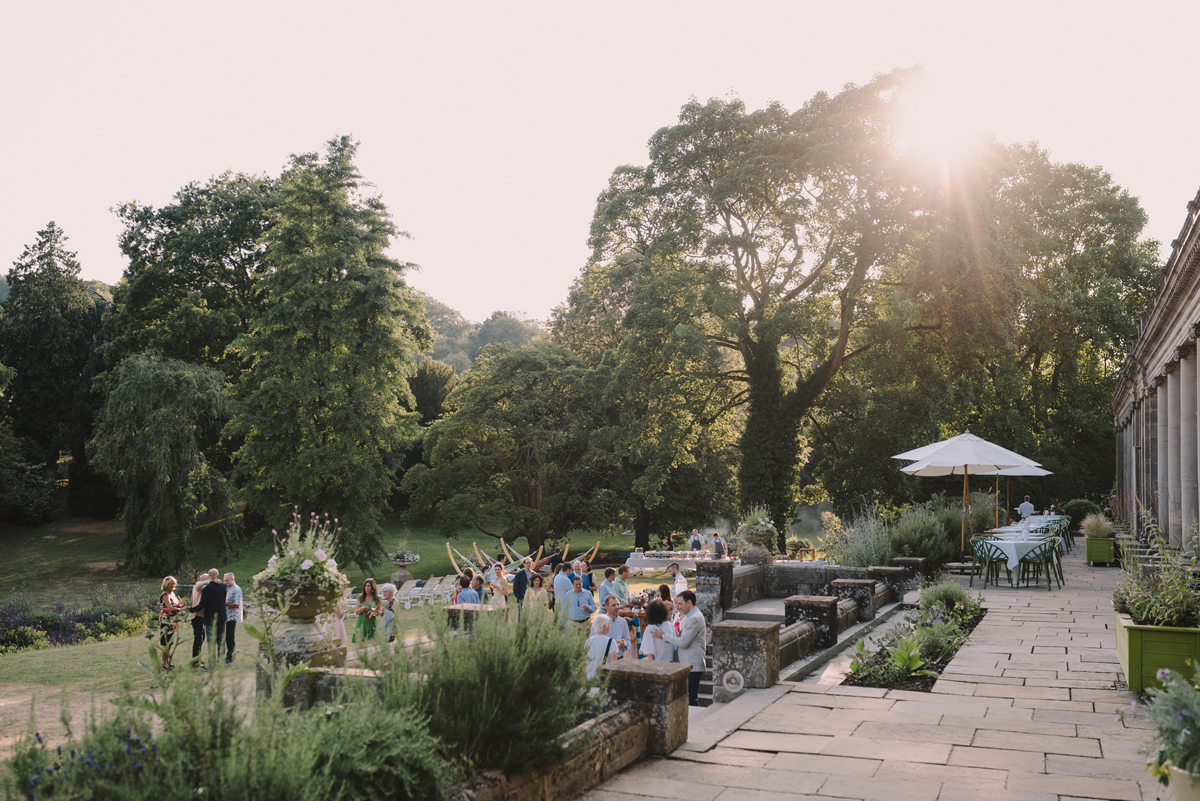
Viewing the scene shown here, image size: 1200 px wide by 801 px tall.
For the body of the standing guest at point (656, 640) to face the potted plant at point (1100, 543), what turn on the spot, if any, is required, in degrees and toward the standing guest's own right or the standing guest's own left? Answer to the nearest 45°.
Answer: approximately 45° to the standing guest's own right

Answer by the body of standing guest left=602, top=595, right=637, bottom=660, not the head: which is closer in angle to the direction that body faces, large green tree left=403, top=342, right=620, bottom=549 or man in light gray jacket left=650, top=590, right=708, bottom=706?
the man in light gray jacket

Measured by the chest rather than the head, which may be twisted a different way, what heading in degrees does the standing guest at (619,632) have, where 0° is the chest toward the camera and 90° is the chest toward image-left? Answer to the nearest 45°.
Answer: approximately 315°

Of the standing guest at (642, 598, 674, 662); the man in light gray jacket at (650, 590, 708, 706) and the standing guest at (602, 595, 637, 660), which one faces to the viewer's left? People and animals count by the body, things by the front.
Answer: the man in light gray jacket

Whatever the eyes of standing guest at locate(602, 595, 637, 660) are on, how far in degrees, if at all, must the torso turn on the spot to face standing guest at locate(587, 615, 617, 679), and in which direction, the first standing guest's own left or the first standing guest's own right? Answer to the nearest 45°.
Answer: approximately 45° to the first standing guest's own right

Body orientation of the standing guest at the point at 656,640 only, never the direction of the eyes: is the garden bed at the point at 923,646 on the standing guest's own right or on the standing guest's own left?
on the standing guest's own right

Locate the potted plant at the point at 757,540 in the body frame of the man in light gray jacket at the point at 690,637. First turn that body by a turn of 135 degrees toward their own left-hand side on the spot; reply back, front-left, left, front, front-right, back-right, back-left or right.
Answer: back-left

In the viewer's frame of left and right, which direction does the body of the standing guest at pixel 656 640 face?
facing away from the viewer

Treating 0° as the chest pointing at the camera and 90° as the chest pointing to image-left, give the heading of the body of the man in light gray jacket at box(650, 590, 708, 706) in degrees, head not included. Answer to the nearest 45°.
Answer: approximately 90°
